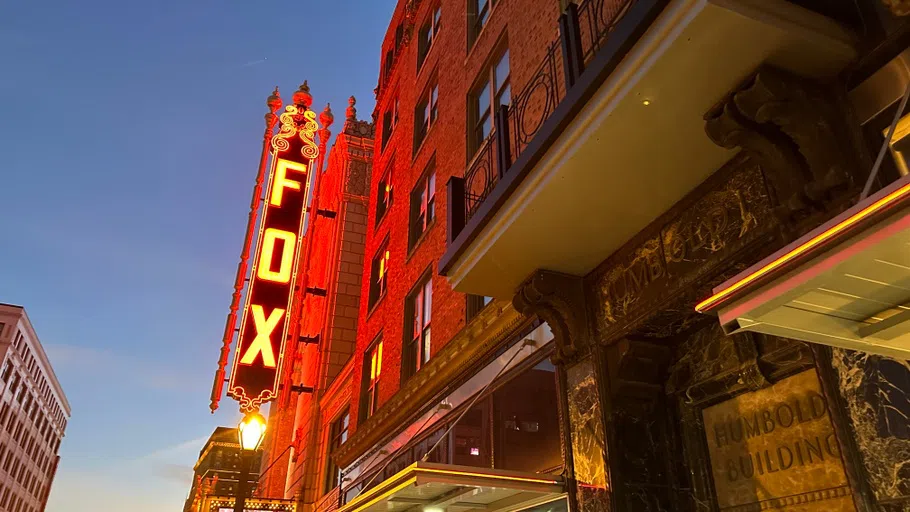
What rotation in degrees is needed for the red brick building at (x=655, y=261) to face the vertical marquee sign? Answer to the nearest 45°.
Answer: approximately 90° to its right

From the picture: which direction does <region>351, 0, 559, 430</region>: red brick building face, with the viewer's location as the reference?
facing the viewer and to the left of the viewer

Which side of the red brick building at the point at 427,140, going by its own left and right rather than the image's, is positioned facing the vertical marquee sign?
right

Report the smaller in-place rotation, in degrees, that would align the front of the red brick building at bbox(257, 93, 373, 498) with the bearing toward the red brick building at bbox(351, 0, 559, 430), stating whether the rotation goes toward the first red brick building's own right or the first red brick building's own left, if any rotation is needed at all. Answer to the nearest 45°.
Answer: approximately 45° to the first red brick building's own left

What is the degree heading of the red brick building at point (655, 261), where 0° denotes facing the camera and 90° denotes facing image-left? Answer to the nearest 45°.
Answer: approximately 45°

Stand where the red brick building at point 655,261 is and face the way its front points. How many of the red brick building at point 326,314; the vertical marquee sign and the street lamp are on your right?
3

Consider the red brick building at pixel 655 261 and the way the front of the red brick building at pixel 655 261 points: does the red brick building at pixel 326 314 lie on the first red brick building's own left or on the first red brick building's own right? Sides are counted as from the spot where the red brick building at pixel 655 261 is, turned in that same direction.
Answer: on the first red brick building's own right

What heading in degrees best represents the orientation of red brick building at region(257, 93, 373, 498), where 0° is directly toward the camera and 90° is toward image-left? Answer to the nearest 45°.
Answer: approximately 45°
